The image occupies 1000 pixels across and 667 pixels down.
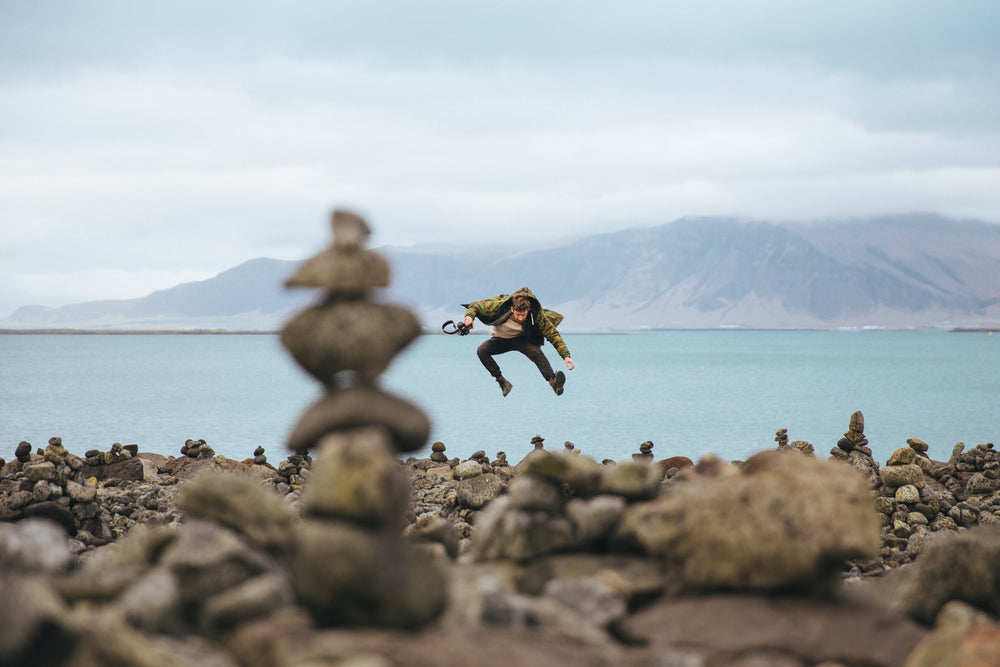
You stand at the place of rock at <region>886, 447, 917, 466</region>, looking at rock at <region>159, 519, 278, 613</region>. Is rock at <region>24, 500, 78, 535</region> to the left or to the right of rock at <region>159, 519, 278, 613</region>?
right

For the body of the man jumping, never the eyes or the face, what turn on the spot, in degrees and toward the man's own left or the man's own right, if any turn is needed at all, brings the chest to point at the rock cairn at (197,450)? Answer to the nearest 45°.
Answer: approximately 135° to the man's own right

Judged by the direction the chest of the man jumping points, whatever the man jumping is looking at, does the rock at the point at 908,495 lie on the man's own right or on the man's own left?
on the man's own left

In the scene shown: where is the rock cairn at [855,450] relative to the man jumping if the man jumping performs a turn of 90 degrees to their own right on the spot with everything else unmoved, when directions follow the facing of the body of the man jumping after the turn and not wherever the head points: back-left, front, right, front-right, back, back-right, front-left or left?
back-right

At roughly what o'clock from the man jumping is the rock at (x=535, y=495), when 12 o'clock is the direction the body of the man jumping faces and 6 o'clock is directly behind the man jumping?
The rock is roughly at 12 o'clock from the man jumping.

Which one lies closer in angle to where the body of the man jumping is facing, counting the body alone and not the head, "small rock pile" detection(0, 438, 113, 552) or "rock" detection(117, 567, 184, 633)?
the rock

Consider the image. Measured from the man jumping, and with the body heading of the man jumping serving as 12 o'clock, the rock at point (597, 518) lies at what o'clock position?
The rock is roughly at 12 o'clock from the man jumping.

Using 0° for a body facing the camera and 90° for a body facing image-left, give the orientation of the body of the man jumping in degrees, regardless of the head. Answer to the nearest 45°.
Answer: approximately 0°
